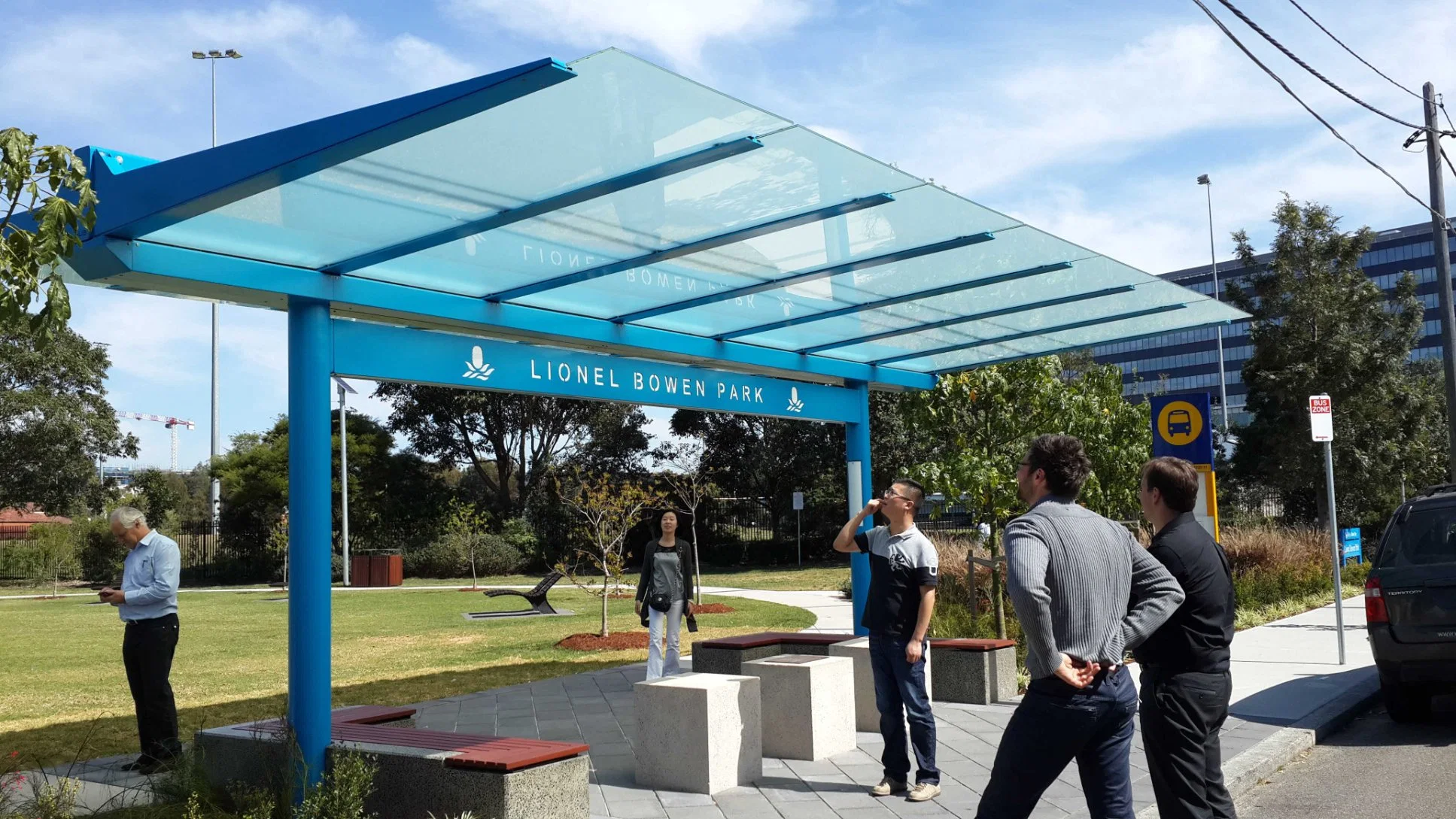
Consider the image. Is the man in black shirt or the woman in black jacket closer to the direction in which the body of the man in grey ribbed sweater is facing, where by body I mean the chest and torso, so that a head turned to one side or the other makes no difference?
the woman in black jacket

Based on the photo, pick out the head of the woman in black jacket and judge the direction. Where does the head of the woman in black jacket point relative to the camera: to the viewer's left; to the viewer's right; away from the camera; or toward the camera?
toward the camera

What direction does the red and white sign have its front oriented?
toward the camera

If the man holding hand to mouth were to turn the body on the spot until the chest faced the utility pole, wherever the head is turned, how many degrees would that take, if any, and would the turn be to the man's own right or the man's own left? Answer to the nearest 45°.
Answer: approximately 180°

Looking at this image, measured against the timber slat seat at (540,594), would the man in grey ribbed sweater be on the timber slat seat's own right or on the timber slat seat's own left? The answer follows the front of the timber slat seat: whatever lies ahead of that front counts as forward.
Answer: on the timber slat seat's own left

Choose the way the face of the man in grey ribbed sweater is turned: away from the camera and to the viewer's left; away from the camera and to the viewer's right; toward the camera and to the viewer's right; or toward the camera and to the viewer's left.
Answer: away from the camera and to the viewer's left

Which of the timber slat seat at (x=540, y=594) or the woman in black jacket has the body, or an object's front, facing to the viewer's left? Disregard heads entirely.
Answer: the timber slat seat

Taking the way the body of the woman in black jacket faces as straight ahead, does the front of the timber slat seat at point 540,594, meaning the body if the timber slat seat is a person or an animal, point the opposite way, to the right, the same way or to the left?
to the right

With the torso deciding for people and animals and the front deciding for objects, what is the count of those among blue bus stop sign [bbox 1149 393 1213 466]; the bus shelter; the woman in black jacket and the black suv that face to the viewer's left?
0

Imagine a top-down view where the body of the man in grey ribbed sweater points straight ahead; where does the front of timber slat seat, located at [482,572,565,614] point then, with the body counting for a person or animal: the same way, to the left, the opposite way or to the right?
to the left

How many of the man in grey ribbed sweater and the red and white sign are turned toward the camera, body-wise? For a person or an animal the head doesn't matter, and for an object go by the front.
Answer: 1

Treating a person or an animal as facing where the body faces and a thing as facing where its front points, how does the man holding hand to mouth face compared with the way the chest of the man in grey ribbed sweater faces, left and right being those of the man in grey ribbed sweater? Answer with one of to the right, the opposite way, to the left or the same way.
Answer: to the left

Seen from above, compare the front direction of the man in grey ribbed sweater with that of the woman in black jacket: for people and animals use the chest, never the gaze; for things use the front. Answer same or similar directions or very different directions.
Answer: very different directions

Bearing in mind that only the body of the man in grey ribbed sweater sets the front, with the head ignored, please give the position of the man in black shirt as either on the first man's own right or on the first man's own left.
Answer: on the first man's own right

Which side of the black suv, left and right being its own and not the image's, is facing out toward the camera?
back
